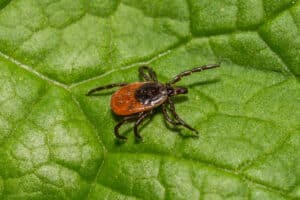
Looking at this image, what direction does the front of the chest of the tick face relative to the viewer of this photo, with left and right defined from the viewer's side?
facing to the right of the viewer
